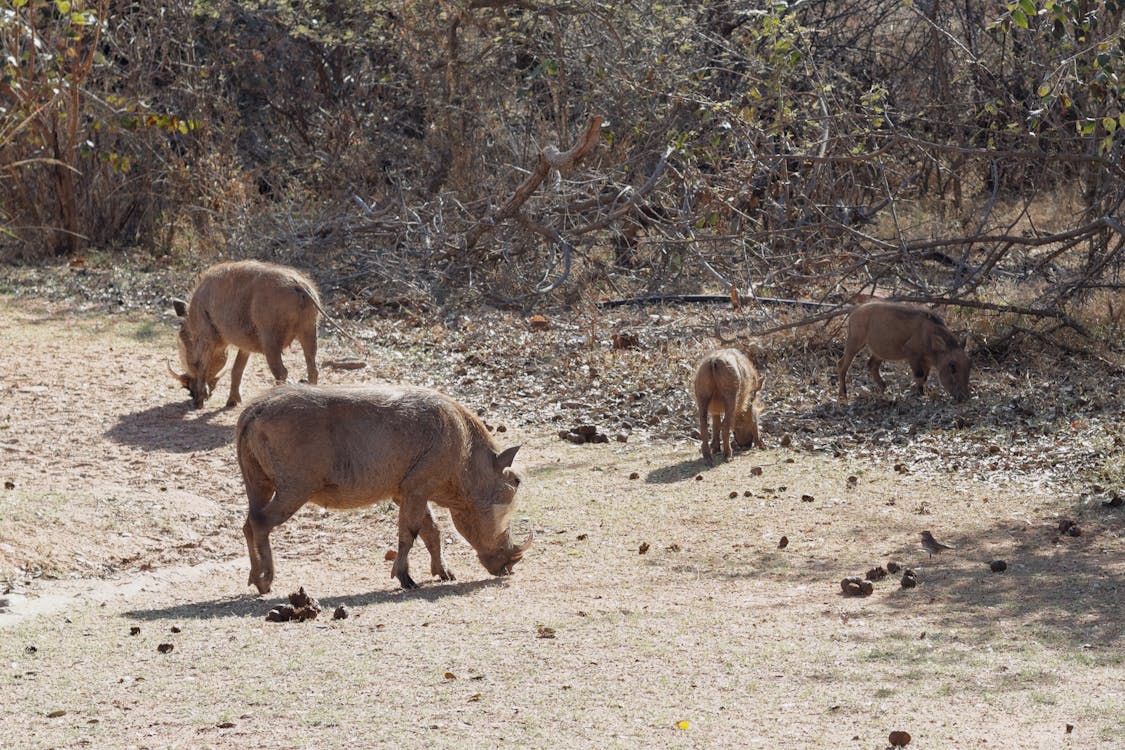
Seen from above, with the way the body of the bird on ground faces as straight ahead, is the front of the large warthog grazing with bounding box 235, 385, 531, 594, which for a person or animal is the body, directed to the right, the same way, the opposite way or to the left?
the opposite way

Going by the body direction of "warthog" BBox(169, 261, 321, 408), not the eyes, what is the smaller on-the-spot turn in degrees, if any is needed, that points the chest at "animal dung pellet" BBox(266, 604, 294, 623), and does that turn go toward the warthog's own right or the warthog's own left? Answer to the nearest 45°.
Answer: approximately 45° to the warthog's own left

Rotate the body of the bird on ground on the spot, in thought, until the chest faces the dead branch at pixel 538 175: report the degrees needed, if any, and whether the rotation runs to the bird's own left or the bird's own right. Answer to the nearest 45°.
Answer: approximately 45° to the bird's own right

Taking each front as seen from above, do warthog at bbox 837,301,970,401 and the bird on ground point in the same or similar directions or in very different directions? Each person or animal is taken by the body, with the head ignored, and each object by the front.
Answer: very different directions

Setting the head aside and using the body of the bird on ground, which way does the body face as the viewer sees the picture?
to the viewer's left

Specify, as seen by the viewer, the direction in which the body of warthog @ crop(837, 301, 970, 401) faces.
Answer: to the viewer's right

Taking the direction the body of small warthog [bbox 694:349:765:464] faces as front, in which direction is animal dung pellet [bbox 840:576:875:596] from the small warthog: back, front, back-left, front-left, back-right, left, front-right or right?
back-right

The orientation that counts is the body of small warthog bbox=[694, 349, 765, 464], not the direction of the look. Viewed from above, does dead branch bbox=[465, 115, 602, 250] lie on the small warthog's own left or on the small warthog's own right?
on the small warthog's own left

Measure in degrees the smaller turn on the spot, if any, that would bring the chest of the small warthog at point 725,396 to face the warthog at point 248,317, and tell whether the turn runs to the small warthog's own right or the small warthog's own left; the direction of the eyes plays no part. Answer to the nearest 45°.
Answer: approximately 135° to the small warthog's own left

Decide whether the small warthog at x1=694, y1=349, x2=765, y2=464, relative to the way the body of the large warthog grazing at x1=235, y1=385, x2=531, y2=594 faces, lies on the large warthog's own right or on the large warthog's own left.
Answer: on the large warthog's own left

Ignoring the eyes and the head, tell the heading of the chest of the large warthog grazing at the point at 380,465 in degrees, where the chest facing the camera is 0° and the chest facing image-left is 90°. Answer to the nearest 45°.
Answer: approximately 270°
